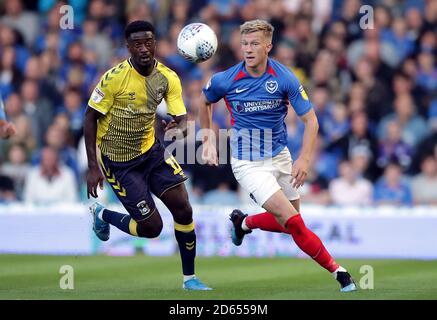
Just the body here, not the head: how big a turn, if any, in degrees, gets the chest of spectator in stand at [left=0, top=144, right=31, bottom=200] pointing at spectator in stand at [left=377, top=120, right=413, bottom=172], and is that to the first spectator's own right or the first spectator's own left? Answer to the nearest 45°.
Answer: approximately 90° to the first spectator's own left

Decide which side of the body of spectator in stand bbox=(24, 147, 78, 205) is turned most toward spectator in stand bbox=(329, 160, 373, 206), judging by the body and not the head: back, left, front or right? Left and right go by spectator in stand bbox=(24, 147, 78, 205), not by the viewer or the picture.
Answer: left

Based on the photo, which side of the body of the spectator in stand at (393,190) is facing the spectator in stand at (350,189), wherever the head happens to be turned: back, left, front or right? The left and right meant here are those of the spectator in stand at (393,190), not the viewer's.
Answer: right

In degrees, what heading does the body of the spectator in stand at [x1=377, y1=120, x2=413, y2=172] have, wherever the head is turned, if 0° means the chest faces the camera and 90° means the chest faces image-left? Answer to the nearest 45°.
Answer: approximately 0°
